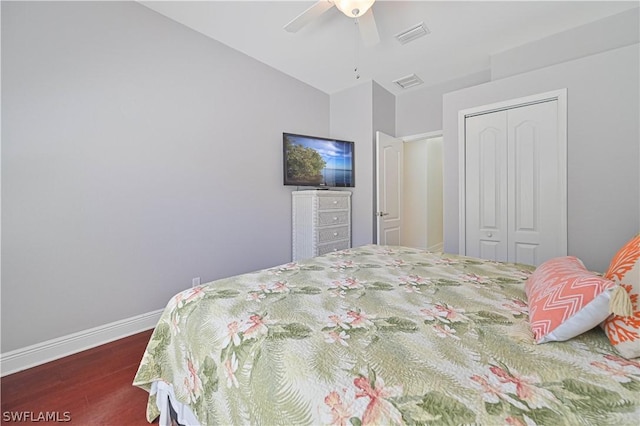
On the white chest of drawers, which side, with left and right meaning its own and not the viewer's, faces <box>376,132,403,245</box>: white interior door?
left

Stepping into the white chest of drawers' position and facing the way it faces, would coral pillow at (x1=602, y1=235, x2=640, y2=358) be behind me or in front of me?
in front

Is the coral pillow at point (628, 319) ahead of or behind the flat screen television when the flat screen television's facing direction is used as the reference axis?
ahead

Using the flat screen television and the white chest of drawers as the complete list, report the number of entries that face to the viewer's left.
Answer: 0

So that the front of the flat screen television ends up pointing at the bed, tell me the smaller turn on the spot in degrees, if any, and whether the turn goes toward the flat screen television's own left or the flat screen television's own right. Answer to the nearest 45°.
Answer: approximately 45° to the flat screen television's own right

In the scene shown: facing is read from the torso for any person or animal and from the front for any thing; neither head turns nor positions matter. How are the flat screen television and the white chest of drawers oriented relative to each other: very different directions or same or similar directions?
same or similar directions

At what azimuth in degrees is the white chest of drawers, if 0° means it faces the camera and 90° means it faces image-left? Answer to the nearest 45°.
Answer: approximately 315°

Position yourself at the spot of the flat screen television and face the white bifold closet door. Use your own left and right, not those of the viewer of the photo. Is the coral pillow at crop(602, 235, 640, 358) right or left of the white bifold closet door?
right

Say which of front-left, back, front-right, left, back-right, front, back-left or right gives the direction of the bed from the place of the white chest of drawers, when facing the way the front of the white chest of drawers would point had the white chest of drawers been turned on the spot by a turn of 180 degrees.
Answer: back-left

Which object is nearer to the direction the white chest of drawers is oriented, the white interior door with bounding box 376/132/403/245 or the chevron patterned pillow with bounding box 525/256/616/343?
the chevron patterned pillow
